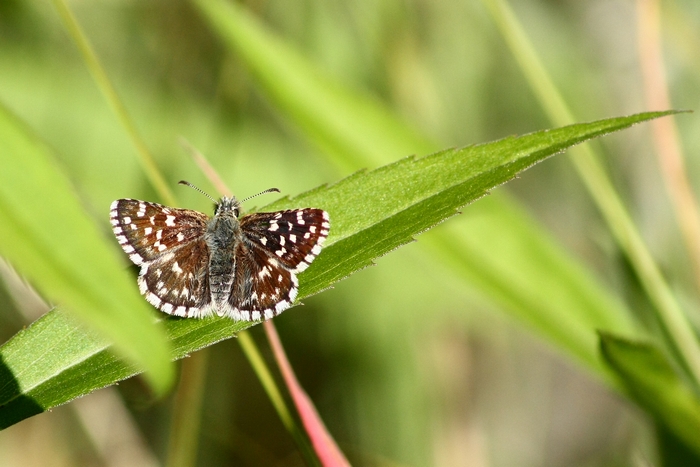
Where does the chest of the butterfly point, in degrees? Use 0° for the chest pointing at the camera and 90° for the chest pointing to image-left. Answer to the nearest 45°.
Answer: approximately 180°

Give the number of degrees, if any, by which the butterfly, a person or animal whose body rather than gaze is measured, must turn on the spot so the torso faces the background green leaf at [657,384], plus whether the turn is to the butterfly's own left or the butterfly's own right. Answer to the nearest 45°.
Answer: approximately 90° to the butterfly's own right

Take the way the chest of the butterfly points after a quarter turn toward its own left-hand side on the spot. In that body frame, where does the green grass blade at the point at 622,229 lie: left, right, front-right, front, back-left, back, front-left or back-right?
back

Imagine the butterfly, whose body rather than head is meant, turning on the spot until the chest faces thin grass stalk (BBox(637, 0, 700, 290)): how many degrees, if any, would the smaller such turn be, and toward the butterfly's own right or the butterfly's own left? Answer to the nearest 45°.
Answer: approximately 90° to the butterfly's own right
